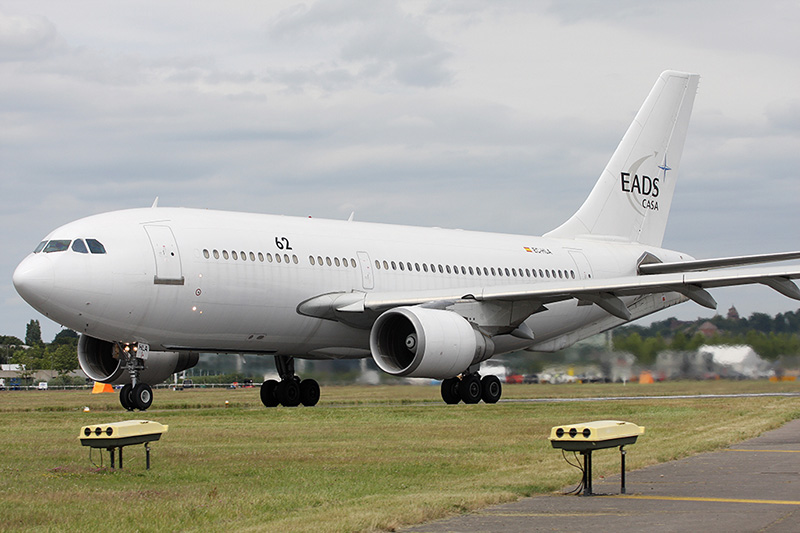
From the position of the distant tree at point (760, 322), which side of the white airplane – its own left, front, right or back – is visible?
back

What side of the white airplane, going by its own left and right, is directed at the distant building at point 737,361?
back

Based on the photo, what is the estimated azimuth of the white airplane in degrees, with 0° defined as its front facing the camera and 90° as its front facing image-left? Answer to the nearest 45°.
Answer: approximately 45°
